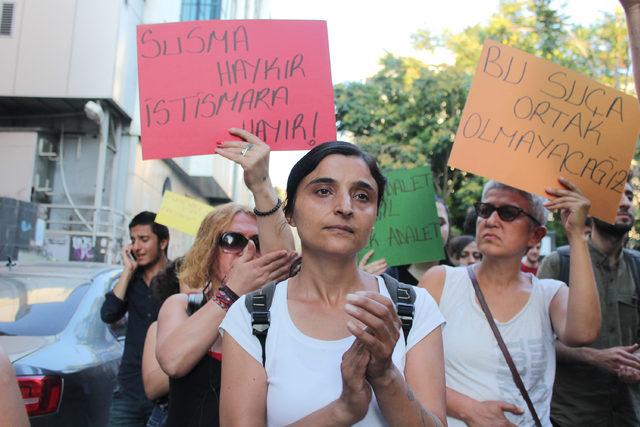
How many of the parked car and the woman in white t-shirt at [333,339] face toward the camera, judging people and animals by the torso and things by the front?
1

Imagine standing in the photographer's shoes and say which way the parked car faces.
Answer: facing away from the viewer and to the right of the viewer

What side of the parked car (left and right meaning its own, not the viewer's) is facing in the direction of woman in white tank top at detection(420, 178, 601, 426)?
right

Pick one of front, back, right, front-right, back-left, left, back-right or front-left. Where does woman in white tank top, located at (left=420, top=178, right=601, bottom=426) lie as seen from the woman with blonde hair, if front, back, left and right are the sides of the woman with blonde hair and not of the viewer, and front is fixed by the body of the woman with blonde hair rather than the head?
front-left

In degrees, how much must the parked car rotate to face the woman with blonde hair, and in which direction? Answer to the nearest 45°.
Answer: approximately 135° to its right

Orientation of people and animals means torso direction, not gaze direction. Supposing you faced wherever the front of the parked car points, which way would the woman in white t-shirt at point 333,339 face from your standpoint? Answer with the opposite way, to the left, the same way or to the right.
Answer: the opposite way
